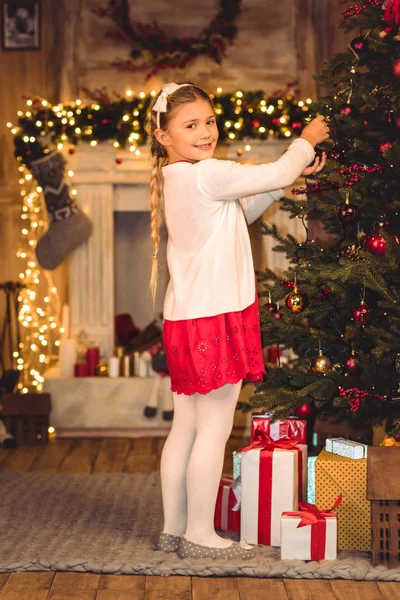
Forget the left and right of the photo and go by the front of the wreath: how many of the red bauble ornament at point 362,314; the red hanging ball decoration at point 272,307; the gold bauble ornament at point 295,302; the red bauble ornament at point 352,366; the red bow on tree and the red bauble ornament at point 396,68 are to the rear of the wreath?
0

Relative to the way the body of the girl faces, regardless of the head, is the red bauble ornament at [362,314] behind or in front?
in front

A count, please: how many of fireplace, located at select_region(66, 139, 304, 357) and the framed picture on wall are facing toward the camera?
2

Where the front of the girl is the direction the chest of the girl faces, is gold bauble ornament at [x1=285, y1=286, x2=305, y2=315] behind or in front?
in front

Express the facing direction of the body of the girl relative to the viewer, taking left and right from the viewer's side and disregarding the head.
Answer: facing to the right of the viewer

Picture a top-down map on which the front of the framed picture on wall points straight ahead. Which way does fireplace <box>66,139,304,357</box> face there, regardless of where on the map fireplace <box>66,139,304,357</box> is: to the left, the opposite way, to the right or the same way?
the same way

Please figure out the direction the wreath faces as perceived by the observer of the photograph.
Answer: facing the viewer

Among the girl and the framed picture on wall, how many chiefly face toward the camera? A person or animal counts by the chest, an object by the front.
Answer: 1

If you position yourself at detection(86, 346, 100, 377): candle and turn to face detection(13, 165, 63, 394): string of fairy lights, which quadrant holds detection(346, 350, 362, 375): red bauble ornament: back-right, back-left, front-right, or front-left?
back-left

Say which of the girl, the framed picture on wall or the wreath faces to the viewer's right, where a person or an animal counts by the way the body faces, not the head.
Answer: the girl

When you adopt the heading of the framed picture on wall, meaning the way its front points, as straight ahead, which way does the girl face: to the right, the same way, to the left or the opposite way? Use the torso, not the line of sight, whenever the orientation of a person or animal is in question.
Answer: to the left

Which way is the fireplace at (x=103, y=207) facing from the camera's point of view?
toward the camera

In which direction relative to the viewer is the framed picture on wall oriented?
toward the camera

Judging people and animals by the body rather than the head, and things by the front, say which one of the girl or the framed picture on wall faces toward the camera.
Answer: the framed picture on wall

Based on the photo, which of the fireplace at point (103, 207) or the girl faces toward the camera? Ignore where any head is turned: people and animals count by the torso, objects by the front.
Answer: the fireplace

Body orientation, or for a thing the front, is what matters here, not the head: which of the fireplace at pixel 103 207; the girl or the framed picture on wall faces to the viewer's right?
the girl

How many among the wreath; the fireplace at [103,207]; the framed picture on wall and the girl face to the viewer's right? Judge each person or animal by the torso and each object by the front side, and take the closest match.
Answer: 1
